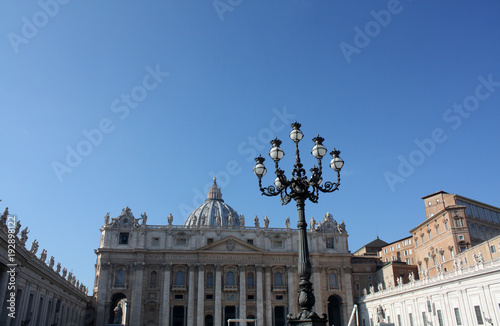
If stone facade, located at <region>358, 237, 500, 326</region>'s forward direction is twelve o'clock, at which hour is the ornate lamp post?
The ornate lamp post is roughly at 11 o'clock from the stone facade.

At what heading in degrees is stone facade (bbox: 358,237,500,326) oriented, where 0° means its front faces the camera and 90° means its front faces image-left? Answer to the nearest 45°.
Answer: approximately 45°

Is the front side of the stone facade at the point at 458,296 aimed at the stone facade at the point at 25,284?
yes

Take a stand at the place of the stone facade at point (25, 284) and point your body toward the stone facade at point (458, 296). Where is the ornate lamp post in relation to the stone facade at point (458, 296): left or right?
right

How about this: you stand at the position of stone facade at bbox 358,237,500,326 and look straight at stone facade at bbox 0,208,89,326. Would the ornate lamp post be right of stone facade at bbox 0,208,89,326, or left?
left
